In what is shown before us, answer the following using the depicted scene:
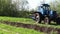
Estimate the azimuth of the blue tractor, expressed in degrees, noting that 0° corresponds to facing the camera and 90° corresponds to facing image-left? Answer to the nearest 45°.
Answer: approximately 315°
